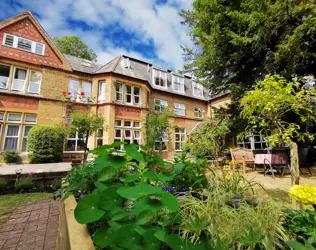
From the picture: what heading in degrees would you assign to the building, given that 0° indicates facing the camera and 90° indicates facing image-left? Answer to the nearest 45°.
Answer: approximately 315°

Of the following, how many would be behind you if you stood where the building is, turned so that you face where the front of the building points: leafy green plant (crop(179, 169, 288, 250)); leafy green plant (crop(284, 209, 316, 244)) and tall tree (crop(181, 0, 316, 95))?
0

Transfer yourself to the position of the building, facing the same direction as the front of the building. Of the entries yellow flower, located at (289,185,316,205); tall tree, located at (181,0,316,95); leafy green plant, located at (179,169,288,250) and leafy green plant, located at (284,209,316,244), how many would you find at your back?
0

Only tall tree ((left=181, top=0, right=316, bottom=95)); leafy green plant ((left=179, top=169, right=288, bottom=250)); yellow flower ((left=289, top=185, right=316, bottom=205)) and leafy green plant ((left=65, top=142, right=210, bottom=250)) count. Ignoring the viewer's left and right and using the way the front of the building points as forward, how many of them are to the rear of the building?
0

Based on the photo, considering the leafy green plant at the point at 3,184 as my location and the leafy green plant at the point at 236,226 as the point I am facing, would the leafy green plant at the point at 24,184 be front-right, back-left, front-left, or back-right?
front-left

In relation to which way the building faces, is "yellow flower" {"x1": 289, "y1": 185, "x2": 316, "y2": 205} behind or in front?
in front

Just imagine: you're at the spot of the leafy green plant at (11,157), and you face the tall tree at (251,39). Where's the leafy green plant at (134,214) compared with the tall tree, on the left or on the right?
right

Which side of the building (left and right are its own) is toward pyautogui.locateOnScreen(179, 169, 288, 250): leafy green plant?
front

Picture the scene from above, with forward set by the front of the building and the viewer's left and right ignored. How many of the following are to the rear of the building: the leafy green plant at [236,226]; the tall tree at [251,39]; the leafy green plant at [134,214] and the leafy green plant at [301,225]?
0

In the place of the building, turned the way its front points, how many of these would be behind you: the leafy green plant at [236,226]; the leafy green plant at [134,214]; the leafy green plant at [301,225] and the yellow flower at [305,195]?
0

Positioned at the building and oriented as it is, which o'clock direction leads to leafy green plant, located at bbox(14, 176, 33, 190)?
The leafy green plant is roughly at 1 o'clock from the building.
